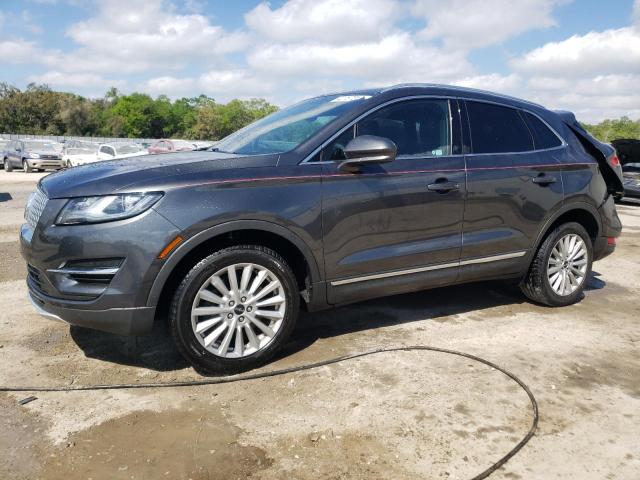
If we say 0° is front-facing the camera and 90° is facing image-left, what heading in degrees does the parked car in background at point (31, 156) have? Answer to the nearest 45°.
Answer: approximately 315°

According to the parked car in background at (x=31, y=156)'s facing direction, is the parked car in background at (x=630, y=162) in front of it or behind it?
in front

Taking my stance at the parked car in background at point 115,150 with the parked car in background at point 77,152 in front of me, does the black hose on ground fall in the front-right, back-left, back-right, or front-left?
back-left

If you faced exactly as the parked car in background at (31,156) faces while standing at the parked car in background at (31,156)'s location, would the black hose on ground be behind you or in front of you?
in front
